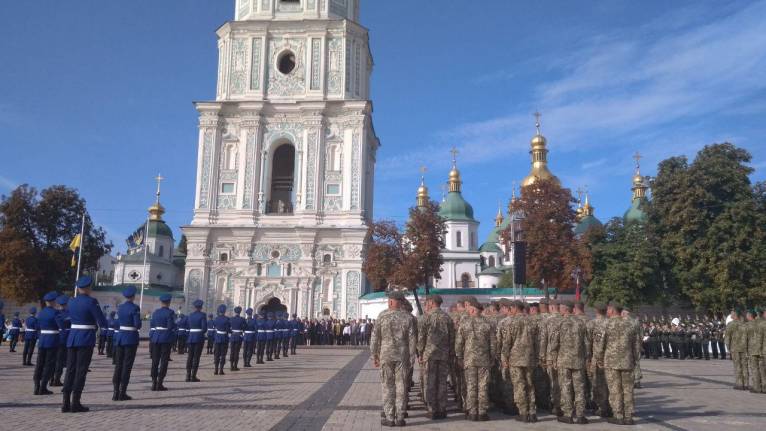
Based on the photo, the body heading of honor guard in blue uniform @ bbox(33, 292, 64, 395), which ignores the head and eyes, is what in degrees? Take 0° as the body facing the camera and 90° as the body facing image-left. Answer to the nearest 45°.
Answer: approximately 225°

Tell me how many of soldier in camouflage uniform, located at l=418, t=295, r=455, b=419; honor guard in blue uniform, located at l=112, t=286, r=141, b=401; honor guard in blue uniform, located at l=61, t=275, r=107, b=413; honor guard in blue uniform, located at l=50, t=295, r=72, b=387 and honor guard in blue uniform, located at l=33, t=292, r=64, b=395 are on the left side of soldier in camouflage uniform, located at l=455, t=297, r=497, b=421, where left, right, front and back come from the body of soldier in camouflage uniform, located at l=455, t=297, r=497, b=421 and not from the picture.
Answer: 5

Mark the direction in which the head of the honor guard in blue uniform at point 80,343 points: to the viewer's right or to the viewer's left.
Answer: to the viewer's right

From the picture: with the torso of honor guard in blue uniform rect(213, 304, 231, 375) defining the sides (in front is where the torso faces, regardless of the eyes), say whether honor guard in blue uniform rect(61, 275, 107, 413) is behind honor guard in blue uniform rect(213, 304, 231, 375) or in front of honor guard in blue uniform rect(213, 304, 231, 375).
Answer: behind

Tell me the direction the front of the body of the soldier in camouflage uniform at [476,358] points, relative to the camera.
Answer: away from the camera

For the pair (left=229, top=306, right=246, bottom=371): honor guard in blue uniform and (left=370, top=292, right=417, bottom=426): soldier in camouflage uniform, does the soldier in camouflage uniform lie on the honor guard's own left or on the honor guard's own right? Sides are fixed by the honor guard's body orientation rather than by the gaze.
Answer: on the honor guard's own right

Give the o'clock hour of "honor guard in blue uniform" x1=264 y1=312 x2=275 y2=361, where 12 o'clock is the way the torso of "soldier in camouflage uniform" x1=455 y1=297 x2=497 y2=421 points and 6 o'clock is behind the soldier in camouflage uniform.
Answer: The honor guard in blue uniform is roughly at 11 o'clock from the soldier in camouflage uniform.

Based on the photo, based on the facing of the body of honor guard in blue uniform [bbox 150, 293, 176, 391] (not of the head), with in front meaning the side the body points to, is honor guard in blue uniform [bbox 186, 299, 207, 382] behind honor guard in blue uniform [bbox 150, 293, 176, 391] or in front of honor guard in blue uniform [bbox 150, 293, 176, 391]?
in front

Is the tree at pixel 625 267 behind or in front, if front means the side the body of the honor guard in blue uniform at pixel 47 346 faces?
in front

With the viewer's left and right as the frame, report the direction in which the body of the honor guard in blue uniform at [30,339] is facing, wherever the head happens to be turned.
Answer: facing away from the viewer and to the right of the viewer
